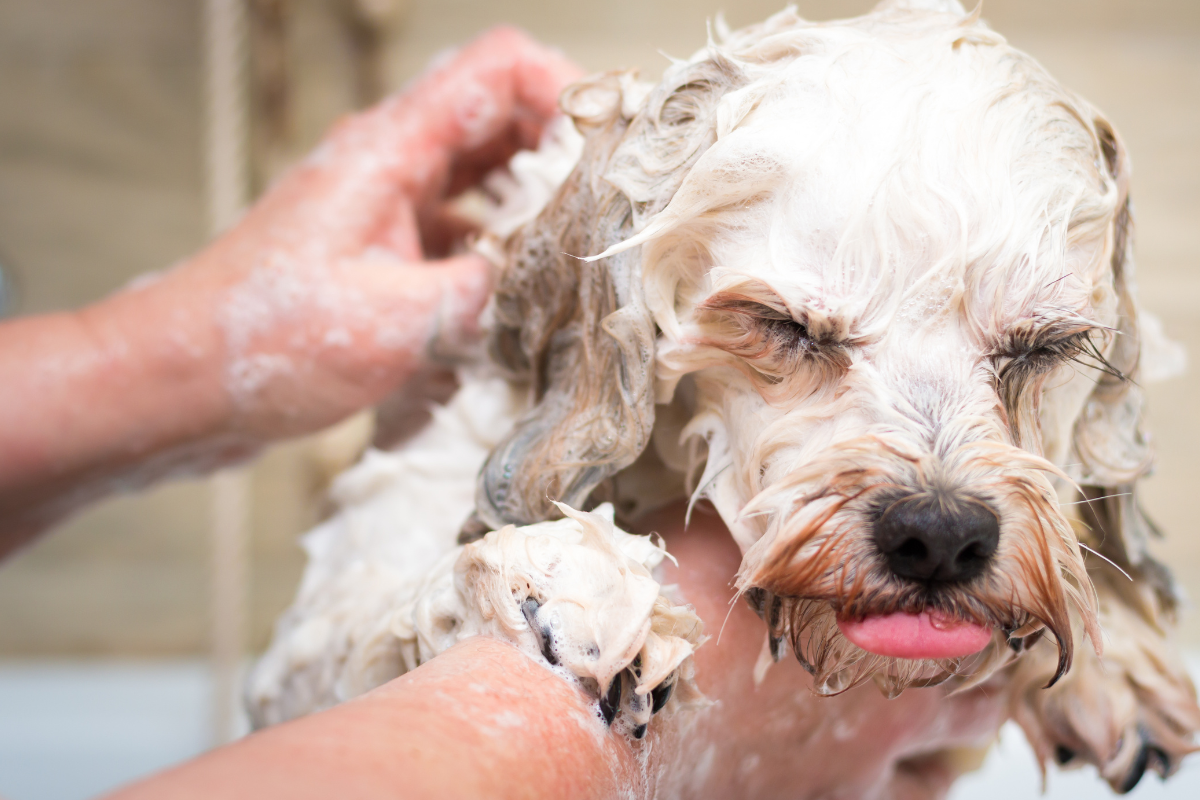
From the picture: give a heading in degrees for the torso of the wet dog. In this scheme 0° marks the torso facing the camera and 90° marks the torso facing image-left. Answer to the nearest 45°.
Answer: approximately 0°

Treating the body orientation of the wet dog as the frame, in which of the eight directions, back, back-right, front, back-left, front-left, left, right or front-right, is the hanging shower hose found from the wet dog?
back-right
